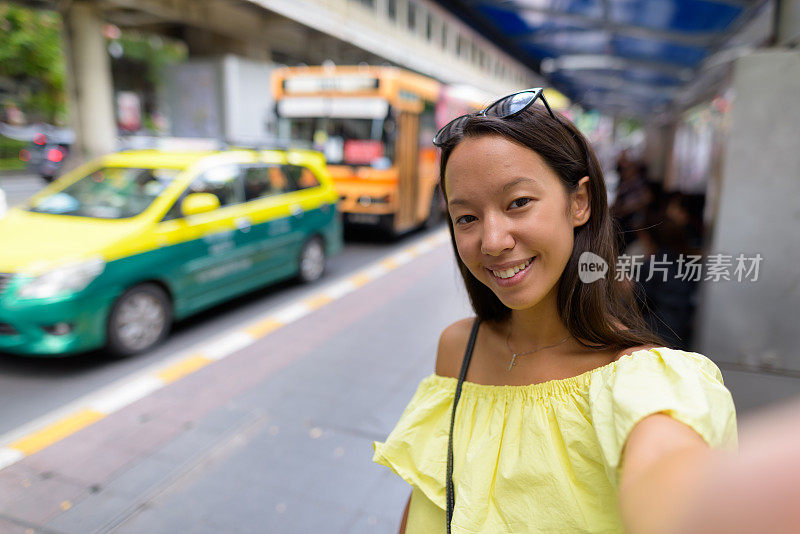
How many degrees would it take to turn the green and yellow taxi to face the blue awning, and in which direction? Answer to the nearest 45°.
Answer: approximately 135° to its left

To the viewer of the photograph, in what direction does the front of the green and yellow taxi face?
facing the viewer and to the left of the viewer

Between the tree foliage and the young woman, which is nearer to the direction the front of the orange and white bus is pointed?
the young woman

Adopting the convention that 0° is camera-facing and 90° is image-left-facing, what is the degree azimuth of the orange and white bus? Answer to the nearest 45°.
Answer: approximately 45°

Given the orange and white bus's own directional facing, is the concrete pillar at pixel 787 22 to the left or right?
on its left

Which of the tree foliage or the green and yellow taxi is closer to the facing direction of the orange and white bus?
the green and yellow taxi

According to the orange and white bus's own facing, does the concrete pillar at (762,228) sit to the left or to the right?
on its left

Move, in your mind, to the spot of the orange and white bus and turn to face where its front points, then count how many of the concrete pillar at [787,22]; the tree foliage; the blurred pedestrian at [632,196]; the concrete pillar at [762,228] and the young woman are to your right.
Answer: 1

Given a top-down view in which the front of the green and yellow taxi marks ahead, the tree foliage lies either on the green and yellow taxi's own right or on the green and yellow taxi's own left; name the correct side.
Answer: on the green and yellow taxi's own right

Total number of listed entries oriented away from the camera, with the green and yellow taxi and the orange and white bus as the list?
0

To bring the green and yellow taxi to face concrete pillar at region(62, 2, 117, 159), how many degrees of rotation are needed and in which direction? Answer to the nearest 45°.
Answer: approximately 135° to its right

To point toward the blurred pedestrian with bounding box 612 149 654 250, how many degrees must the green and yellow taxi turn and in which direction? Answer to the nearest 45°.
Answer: approximately 135° to its left

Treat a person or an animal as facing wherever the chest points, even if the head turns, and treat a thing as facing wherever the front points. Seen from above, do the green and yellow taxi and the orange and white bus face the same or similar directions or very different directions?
same or similar directions

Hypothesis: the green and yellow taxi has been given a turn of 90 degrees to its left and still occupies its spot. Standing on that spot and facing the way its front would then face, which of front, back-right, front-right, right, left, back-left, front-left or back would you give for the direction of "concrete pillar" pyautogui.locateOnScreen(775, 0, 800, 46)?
front

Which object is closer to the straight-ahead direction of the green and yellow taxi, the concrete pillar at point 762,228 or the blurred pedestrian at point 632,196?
the concrete pillar

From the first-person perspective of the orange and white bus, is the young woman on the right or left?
on its left

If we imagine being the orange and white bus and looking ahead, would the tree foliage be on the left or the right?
on its right
